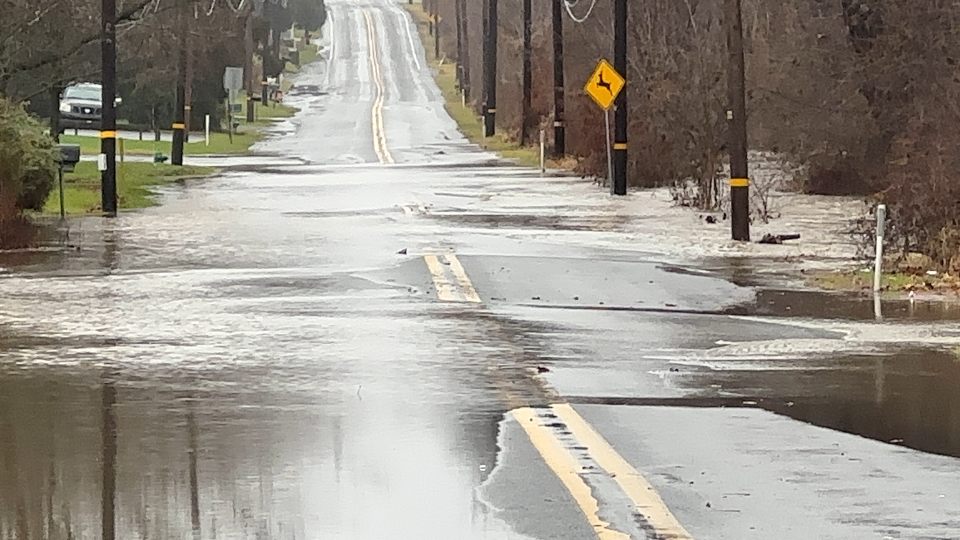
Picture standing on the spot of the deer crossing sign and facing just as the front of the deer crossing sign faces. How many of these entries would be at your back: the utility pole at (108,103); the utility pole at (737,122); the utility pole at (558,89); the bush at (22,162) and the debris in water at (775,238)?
1

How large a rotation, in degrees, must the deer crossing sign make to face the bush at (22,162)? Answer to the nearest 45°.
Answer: approximately 45° to its right

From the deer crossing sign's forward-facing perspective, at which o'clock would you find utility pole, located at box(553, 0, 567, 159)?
The utility pole is roughly at 6 o'clock from the deer crossing sign.

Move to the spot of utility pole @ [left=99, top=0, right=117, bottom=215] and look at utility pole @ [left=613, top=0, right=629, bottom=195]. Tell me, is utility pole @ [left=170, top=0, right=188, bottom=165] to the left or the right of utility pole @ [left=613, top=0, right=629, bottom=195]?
left

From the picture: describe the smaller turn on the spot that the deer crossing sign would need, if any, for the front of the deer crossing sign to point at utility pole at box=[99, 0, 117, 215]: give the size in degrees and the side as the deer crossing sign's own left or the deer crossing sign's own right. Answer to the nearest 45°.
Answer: approximately 45° to the deer crossing sign's own right

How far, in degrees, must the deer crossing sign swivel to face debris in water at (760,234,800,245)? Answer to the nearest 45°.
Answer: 0° — it already faces it

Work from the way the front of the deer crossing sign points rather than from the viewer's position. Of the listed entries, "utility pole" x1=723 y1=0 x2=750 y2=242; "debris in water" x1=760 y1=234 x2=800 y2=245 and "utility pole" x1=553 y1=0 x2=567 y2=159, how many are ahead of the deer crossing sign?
2

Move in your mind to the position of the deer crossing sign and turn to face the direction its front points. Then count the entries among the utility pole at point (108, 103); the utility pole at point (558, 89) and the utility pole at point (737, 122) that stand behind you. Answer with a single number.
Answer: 1

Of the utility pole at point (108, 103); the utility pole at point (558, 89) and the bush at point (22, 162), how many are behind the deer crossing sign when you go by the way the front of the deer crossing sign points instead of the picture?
1

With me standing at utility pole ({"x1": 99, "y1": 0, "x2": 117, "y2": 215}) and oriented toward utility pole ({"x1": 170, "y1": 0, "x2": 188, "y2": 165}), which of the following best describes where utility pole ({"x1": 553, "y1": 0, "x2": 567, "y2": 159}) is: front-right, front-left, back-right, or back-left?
front-right

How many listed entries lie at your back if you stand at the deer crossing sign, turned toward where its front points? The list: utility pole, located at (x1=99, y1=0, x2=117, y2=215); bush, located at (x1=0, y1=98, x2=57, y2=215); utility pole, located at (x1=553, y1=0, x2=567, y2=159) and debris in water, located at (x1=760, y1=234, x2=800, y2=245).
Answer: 1

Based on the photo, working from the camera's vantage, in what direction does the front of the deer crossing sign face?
facing the viewer

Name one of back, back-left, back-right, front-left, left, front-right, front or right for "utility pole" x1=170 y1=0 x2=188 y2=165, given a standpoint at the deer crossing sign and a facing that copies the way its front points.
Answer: back-right
